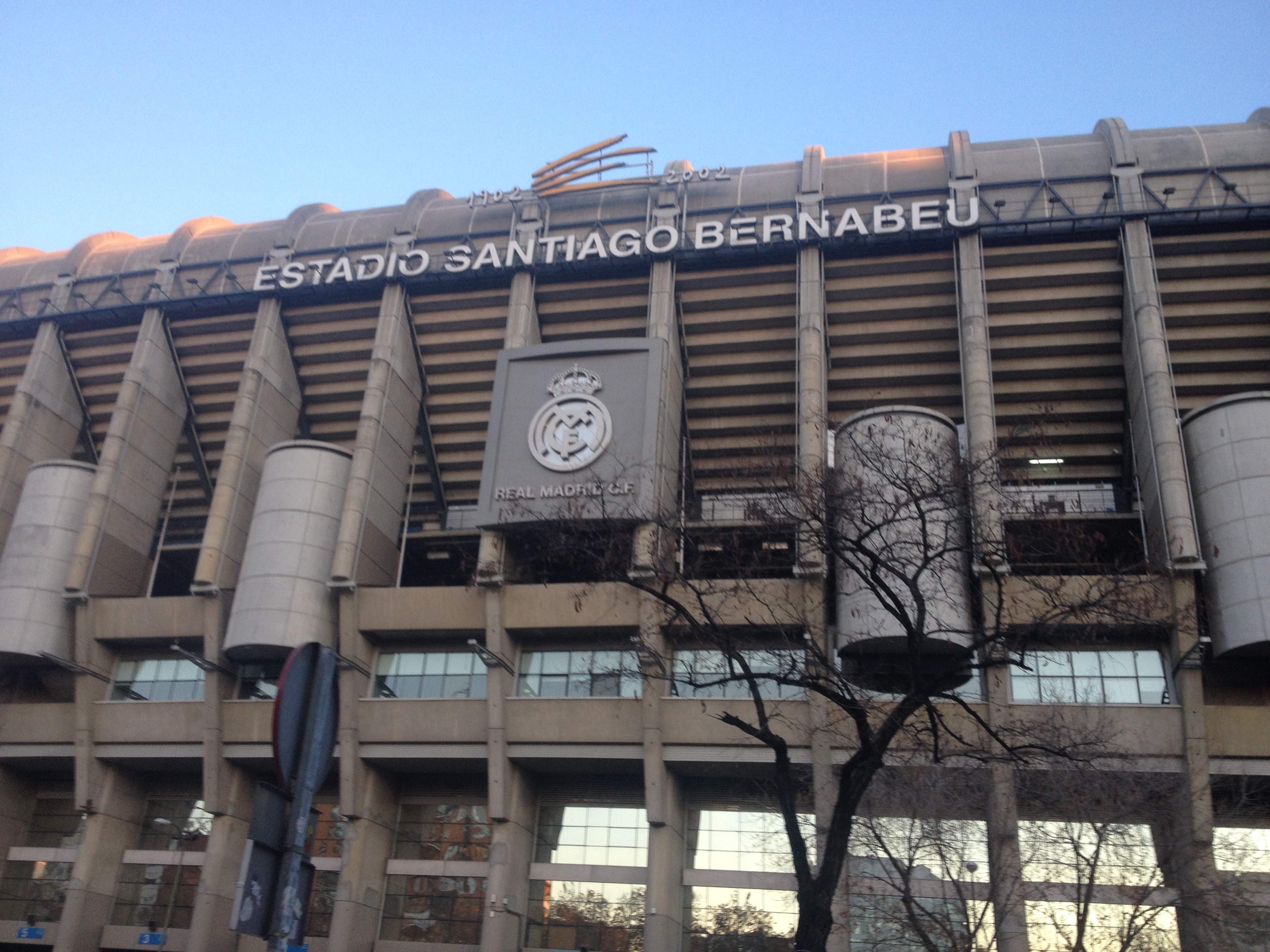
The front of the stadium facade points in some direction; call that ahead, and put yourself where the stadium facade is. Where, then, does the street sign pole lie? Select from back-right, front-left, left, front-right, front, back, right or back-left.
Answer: front

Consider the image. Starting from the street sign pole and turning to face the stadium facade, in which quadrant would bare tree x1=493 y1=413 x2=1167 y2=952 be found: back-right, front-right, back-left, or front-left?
front-right

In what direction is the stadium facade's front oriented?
toward the camera
